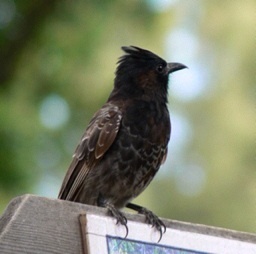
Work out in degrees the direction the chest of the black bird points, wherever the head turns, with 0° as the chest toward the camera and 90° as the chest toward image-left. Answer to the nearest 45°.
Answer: approximately 315°
